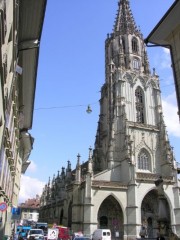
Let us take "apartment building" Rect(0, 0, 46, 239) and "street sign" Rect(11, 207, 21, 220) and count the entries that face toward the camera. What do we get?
1

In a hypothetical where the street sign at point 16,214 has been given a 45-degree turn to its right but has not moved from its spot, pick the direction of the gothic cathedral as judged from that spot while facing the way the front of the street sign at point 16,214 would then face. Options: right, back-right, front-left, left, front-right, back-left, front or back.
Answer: back

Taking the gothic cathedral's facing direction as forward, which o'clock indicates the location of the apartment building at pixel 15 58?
The apartment building is roughly at 2 o'clock from the gothic cathedral.

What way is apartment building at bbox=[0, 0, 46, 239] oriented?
to the viewer's right

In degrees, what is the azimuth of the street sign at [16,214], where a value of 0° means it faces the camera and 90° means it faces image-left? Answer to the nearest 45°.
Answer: approximately 0°

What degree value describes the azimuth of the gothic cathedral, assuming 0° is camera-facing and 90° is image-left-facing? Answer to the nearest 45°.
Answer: approximately 315°

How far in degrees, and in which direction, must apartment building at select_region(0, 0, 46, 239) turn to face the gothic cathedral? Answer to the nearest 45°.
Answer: approximately 45° to its left
